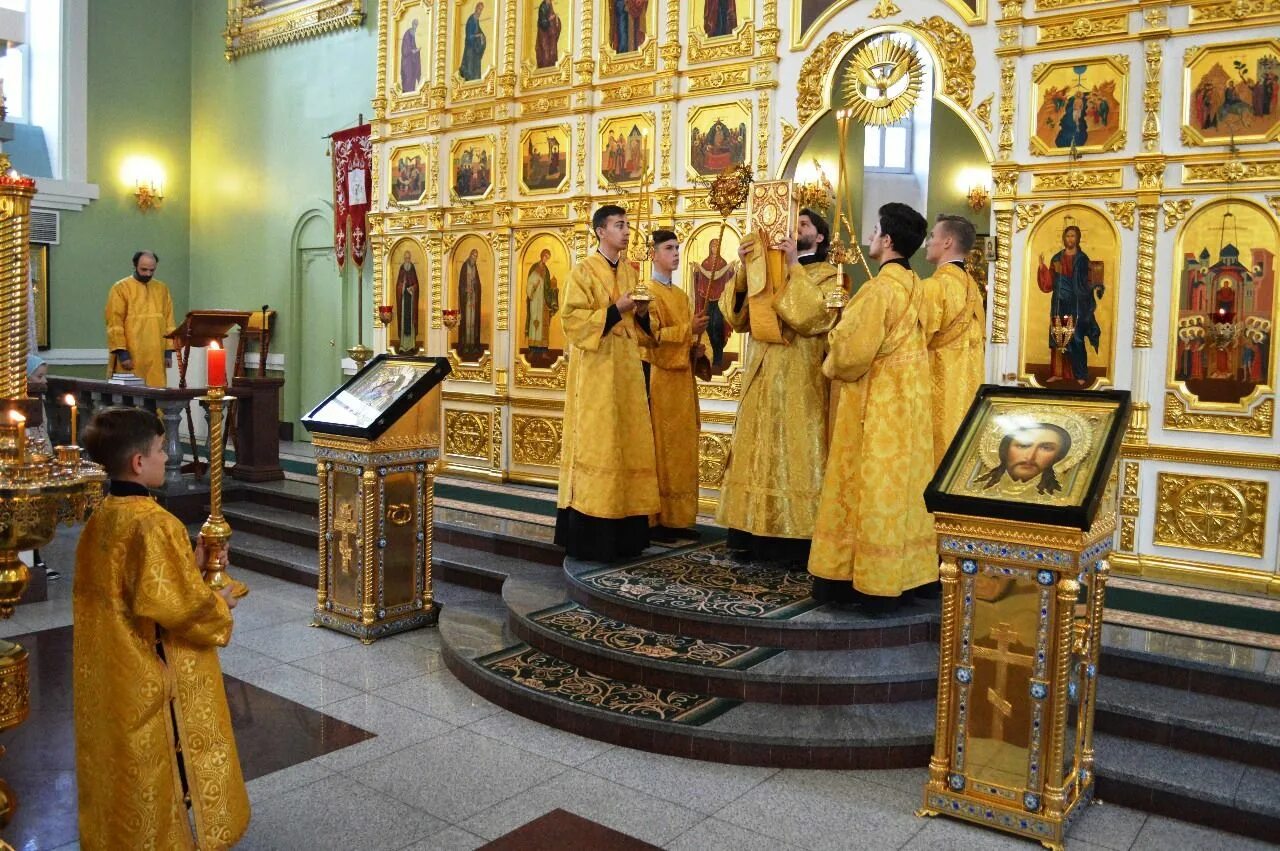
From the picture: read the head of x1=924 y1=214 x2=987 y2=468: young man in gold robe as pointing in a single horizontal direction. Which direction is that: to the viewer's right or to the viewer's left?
to the viewer's left

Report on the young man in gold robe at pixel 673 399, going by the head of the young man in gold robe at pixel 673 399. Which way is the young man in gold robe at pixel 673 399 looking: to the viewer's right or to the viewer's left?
to the viewer's right

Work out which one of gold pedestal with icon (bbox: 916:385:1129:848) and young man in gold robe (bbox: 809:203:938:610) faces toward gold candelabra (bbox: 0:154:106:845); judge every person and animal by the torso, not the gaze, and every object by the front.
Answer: the gold pedestal with icon

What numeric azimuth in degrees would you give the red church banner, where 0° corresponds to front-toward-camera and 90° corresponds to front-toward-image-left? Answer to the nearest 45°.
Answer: approximately 0°

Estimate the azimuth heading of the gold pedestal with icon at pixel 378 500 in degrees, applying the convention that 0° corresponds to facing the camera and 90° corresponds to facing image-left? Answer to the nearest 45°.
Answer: approximately 45°

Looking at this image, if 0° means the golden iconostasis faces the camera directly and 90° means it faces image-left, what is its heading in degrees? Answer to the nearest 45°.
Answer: approximately 45°

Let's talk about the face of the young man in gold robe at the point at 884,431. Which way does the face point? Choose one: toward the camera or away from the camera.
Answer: away from the camera

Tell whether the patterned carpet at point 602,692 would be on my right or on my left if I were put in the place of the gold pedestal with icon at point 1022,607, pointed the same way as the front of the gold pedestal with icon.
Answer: on my right

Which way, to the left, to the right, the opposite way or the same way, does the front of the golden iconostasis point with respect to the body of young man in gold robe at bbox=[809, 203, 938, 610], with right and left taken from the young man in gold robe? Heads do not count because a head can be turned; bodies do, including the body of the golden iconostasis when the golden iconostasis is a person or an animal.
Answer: to the left
